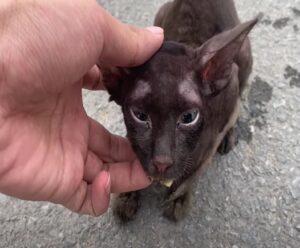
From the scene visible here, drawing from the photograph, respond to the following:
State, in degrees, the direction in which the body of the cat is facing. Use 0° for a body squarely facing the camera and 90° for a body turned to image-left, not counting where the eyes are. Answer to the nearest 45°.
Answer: approximately 0°
